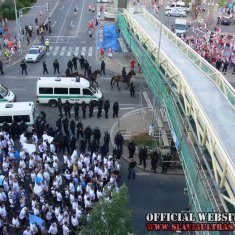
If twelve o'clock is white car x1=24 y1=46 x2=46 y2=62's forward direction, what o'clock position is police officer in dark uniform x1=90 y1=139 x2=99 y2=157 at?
The police officer in dark uniform is roughly at 10 o'clock from the white car.

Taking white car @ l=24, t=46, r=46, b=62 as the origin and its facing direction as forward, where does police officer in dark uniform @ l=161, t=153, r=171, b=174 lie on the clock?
The police officer in dark uniform is roughly at 10 o'clock from the white car.

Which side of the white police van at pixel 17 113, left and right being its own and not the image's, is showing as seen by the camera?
left

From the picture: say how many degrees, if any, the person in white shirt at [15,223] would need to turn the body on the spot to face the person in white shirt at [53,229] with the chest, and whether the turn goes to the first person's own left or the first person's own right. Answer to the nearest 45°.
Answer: approximately 135° to the first person's own right

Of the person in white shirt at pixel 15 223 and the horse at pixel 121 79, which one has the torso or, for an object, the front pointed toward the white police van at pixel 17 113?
the person in white shirt

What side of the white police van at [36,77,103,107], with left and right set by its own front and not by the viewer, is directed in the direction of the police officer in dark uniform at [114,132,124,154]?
right

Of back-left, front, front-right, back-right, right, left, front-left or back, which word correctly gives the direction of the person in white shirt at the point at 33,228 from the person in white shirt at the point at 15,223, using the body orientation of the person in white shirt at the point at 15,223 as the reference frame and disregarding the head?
back-right

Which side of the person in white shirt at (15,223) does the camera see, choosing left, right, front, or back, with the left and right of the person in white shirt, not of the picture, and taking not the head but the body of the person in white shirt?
back

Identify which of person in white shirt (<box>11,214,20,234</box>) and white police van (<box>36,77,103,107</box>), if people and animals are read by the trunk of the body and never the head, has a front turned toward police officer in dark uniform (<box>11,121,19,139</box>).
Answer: the person in white shirt

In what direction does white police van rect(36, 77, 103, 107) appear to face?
to the viewer's right
